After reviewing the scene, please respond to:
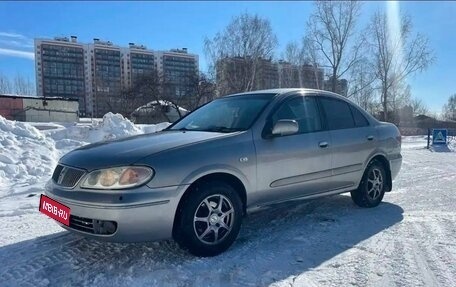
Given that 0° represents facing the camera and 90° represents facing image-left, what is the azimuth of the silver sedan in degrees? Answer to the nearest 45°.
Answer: approximately 45°

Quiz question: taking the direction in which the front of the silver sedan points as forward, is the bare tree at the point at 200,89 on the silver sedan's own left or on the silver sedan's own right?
on the silver sedan's own right

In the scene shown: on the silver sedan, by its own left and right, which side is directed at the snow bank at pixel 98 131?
right

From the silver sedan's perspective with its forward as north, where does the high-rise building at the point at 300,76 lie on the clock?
The high-rise building is roughly at 5 o'clock from the silver sedan.

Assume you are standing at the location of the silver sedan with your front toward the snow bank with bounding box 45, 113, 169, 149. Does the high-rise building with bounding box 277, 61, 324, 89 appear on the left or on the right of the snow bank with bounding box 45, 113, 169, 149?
right
